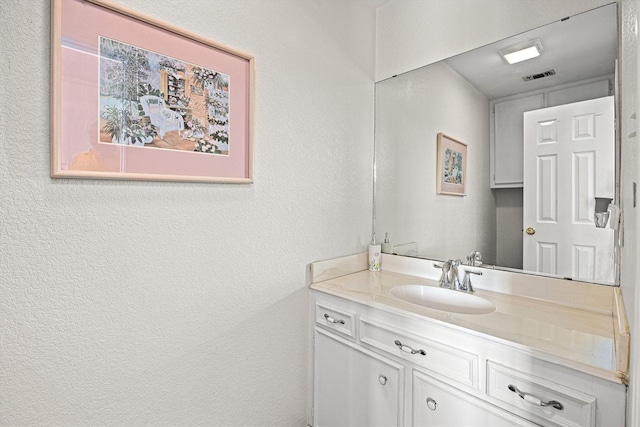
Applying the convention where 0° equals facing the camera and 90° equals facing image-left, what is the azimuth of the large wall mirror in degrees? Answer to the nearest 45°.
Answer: approximately 45°

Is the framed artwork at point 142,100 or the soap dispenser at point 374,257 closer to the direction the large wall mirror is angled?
the framed artwork

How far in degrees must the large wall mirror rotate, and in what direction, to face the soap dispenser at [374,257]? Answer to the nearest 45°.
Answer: approximately 45° to its right

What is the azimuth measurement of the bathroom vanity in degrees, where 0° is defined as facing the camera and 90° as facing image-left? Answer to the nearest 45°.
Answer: approximately 45°

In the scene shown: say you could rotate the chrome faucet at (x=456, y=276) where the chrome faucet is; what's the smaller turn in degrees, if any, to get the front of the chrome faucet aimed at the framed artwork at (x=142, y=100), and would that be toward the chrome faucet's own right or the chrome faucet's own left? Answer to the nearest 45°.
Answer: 0° — it already faces it
